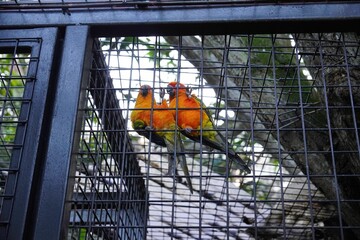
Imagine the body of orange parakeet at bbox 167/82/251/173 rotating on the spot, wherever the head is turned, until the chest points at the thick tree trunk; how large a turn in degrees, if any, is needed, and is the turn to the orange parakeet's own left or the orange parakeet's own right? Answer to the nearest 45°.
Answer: approximately 135° to the orange parakeet's own left

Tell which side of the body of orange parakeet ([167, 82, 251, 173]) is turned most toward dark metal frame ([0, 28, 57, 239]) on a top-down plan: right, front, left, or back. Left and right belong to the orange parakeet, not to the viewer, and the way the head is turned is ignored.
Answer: front

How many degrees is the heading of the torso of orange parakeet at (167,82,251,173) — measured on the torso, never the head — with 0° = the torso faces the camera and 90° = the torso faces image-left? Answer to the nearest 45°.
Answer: approximately 45°

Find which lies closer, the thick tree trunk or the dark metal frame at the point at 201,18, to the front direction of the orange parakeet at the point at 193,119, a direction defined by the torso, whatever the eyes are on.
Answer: the dark metal frame
